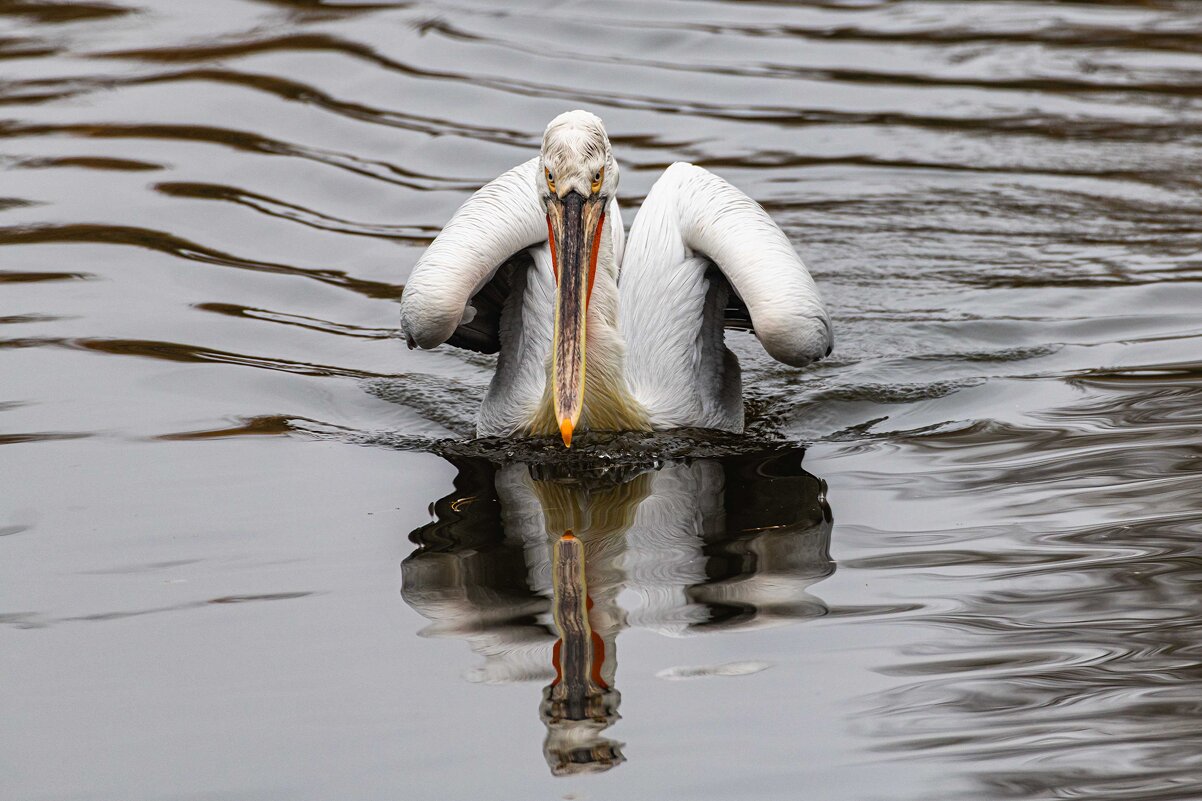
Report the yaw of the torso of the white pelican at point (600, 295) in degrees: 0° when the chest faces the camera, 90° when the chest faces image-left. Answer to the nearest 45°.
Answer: approximately 0°
